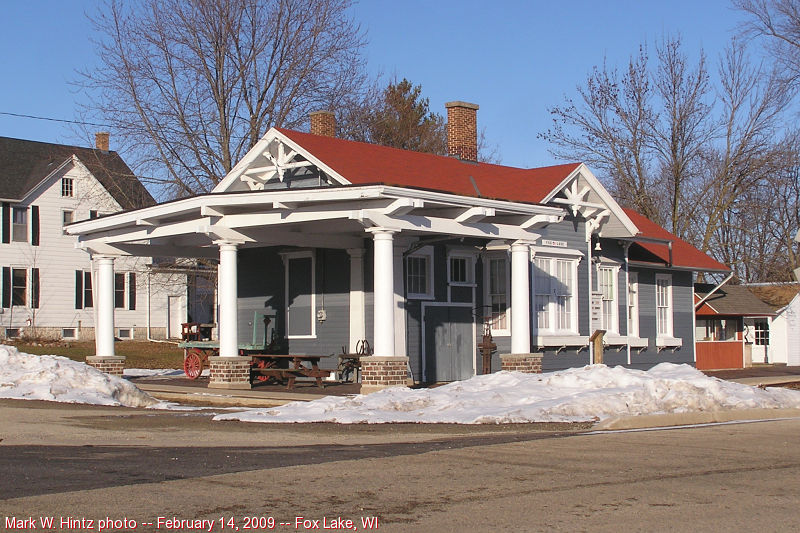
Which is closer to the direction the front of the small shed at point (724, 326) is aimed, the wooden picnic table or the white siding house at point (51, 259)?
the wooden picnic table

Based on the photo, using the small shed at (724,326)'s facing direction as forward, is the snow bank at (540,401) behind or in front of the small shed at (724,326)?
in front

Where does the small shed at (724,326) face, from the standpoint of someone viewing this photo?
facing the viewer

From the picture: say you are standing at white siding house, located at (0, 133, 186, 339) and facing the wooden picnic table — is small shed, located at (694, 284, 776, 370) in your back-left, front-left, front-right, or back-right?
front-left

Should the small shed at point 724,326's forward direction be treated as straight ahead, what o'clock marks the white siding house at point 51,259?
The white siding house is roughly at 3 o'clock from the small shed.

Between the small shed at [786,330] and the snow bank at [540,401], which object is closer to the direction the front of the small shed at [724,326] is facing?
the snow bank

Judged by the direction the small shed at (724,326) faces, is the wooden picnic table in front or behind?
in front

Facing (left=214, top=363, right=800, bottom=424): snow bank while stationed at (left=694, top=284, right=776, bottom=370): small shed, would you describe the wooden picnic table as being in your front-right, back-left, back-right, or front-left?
front-right

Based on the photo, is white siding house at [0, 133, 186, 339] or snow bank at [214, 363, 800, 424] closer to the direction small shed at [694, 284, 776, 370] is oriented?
the snow bank

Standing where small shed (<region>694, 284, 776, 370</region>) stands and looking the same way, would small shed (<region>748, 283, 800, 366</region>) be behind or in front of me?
behind

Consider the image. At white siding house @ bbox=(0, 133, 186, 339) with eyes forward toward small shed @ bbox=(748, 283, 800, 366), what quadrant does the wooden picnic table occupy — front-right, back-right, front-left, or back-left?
front-right
